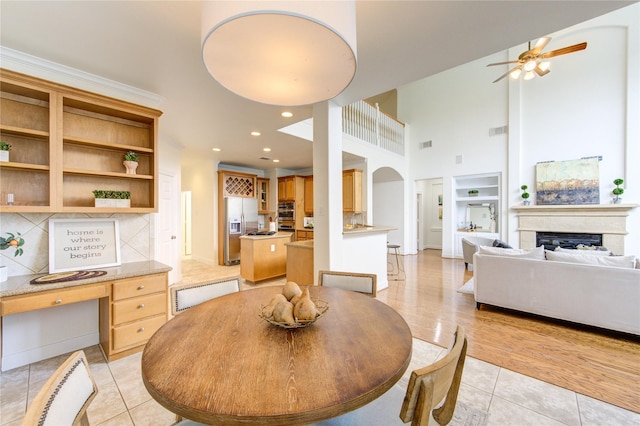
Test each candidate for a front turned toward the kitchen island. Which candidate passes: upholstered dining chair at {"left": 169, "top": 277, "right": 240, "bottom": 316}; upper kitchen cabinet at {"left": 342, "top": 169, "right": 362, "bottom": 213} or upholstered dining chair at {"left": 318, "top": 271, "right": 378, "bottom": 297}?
the upper kitchen cabinet

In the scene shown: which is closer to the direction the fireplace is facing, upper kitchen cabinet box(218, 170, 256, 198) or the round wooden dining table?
the round wooden dining table

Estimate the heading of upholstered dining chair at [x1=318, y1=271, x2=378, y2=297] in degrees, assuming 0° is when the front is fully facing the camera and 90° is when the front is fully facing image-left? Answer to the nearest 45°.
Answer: approximately 45°

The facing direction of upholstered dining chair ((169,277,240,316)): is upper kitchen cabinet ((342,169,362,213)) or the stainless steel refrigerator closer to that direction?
the upper kitchen cabinet

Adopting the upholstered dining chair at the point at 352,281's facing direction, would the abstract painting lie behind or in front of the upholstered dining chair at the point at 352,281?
behind

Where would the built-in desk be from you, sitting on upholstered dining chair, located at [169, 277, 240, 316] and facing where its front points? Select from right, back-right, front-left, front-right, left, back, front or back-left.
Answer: back
